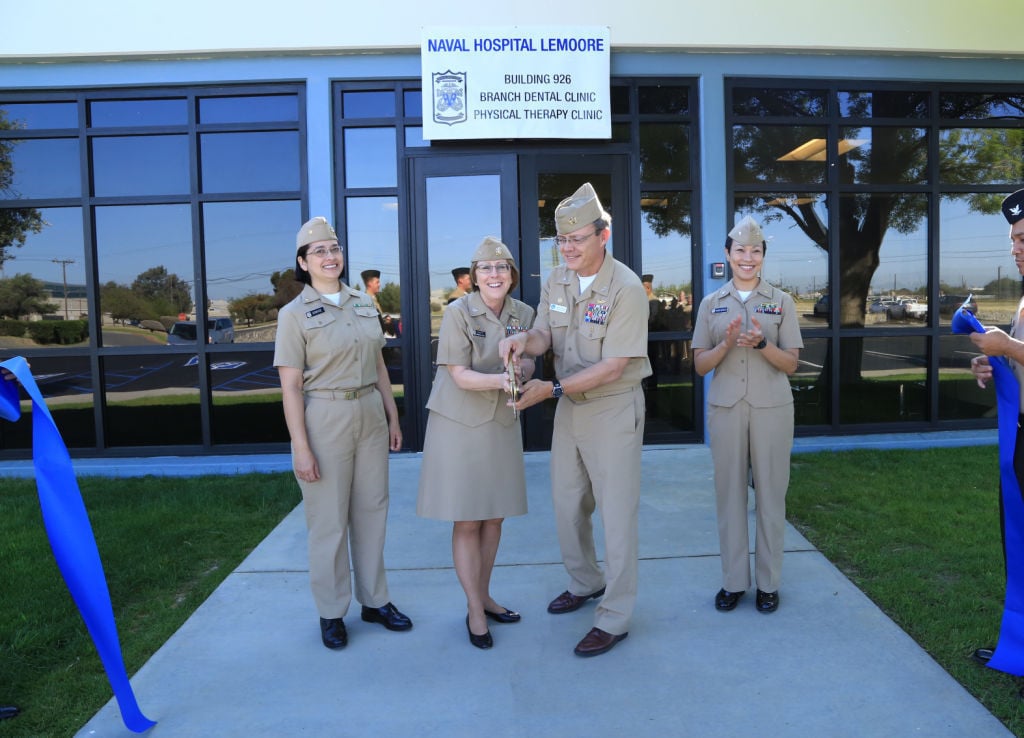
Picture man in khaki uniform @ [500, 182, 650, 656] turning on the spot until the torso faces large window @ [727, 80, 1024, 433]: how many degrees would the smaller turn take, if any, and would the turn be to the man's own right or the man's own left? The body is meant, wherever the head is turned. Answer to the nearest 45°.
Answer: approximately 180°

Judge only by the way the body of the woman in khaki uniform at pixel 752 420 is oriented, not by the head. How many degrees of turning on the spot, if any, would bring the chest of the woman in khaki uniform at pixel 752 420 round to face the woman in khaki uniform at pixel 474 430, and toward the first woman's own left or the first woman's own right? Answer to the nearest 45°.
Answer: approximately 45° to the first woman's own right

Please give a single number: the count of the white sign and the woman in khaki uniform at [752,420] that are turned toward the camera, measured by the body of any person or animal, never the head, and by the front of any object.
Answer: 2

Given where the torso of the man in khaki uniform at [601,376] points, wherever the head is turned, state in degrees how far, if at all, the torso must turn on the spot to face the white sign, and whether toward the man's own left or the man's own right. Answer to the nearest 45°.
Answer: approximately 135° to the man's own right

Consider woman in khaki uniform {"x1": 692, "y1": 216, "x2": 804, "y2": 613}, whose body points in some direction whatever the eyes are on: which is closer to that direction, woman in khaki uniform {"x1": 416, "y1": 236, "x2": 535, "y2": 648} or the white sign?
the woman in khaki uniform

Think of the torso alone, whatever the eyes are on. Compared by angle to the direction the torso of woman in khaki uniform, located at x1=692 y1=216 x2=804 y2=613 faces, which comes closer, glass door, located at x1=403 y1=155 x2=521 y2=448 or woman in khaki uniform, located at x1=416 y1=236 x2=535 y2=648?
the woman in khaki uniform

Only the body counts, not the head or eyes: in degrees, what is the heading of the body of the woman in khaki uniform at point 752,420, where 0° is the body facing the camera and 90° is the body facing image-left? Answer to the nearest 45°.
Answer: approximately 0°

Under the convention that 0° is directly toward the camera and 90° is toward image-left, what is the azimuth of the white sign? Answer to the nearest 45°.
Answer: approximately 0°
